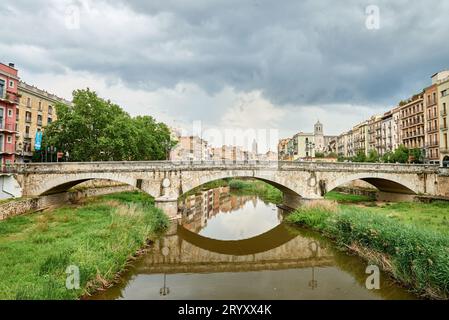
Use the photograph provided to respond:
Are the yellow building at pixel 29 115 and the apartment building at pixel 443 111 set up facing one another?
yes

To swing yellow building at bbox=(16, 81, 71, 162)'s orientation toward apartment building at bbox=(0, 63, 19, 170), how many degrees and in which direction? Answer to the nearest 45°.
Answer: approximately 45° to its right

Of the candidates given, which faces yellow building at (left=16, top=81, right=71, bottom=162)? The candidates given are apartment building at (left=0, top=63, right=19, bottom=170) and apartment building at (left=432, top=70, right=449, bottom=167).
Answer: apartment building at (left=432, top=70, right=449, bottom=167)

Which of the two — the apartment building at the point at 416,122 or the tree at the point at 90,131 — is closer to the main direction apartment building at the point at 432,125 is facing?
the tree

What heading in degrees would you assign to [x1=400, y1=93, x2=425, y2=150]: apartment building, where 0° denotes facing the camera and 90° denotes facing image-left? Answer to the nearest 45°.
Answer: approximately 45°

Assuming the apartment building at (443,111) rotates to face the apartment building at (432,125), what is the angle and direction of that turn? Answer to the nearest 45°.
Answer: approximately 90° to its right

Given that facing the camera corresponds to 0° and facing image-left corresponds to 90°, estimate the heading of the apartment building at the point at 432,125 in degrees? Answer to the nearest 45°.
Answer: approximately 45°

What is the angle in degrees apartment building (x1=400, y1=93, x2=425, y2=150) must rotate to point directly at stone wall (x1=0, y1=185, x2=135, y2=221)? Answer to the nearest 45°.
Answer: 0° — it already faces it

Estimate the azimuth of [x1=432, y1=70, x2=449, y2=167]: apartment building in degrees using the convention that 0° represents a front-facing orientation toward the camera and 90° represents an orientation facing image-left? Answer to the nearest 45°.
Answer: approximately 45°

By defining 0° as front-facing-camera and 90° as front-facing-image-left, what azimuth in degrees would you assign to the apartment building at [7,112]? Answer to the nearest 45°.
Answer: approximately 315°

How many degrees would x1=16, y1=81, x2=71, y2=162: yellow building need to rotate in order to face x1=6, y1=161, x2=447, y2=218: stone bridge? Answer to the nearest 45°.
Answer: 0° — it already faces it

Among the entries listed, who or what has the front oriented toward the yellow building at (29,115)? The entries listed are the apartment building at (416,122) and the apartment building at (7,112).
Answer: the apartment building at (416,122)

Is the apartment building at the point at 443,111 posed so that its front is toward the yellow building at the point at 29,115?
yes

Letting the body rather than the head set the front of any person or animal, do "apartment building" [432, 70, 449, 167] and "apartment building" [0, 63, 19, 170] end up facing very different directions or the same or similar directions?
very different directions
